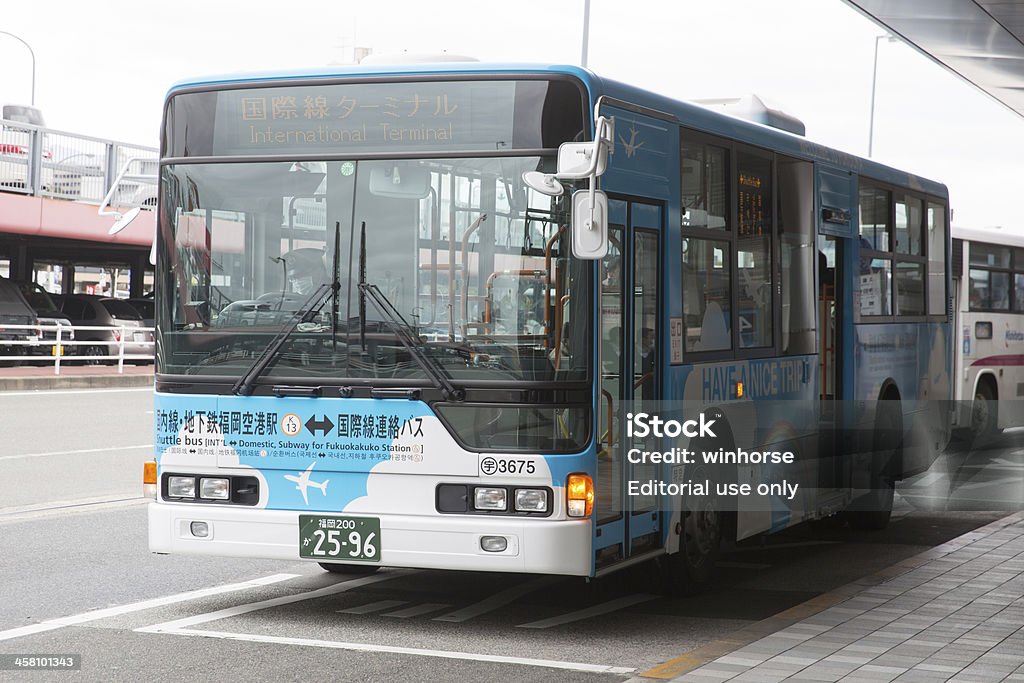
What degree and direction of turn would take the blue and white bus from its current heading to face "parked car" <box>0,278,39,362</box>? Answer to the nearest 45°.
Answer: approximately 90° to its right

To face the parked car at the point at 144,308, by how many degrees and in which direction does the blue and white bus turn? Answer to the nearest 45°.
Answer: approximately 135° to its right

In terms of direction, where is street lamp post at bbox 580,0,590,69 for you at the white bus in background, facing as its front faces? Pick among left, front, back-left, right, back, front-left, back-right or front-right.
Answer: right

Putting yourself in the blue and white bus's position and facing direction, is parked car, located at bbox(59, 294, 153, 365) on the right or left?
on its right

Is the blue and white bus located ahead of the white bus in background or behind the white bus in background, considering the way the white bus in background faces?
ahead

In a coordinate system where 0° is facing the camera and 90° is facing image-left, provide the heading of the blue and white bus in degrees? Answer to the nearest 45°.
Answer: approximately 45°

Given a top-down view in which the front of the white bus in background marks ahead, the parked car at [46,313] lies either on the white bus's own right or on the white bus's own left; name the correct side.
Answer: on the white bus's own right

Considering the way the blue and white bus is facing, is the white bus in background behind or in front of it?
behind

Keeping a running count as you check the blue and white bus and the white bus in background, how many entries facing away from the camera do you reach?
0

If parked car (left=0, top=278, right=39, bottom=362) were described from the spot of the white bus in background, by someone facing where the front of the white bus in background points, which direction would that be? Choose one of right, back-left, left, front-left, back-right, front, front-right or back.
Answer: front-right
